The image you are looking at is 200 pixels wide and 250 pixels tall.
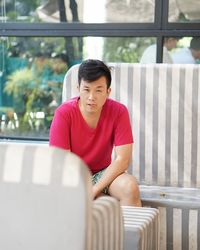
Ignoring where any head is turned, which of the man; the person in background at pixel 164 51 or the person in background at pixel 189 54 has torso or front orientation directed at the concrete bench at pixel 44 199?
the man

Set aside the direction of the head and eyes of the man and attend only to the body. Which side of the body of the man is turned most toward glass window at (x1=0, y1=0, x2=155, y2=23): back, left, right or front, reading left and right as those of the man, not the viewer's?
back

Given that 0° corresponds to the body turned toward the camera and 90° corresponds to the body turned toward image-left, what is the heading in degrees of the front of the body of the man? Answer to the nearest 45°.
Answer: approximately 0°
